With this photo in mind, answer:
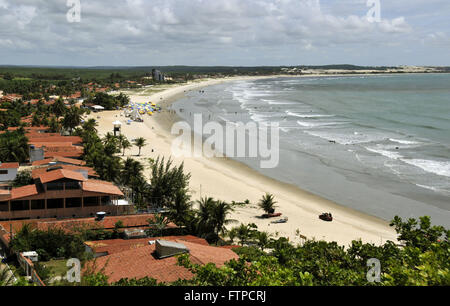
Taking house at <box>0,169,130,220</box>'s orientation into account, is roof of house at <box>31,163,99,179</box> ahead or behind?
behind

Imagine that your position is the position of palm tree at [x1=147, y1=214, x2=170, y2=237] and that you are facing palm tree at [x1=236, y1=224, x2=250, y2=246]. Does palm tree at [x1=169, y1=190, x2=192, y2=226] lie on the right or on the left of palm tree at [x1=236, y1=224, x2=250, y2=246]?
left

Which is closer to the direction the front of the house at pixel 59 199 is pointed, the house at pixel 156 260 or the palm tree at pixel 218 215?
the house

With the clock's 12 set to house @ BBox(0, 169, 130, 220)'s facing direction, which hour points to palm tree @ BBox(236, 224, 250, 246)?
The palm tree is roughly at 10 o'clock from the house.

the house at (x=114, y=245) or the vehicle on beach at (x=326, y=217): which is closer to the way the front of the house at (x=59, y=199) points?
the house

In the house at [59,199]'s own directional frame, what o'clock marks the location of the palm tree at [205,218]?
The palm tree is roughly at 10 o'clock from the house.

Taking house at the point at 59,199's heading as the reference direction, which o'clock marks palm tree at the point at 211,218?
The palm tree is roughly at 10 o'clock from the house.

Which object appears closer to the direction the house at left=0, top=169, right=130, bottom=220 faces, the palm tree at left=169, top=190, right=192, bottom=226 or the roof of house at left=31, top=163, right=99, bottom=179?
the palm tree

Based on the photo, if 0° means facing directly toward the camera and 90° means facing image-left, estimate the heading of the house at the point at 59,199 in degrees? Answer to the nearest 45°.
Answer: approximately 0°

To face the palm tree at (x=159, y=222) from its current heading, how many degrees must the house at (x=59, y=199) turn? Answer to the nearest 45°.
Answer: approximately 45° to its left
